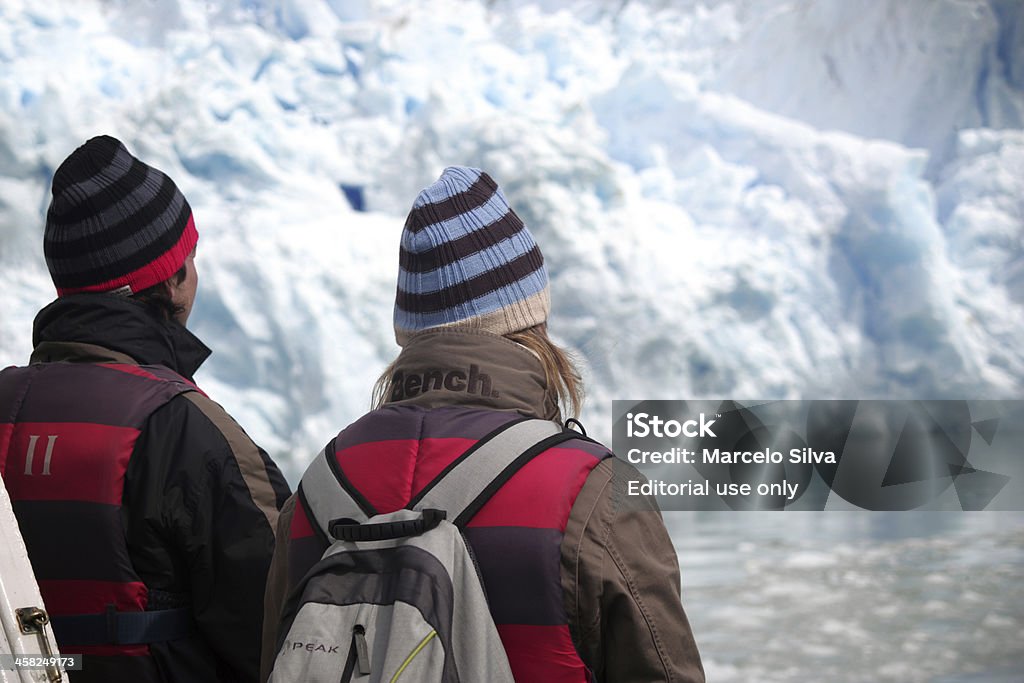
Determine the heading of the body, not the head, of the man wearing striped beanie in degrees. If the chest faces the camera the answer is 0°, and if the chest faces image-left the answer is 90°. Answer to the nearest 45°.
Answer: approximately 225°

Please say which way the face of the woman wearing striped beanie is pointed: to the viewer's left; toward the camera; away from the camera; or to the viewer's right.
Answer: away from the camera

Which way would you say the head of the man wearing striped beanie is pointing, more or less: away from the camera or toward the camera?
away from the camera
